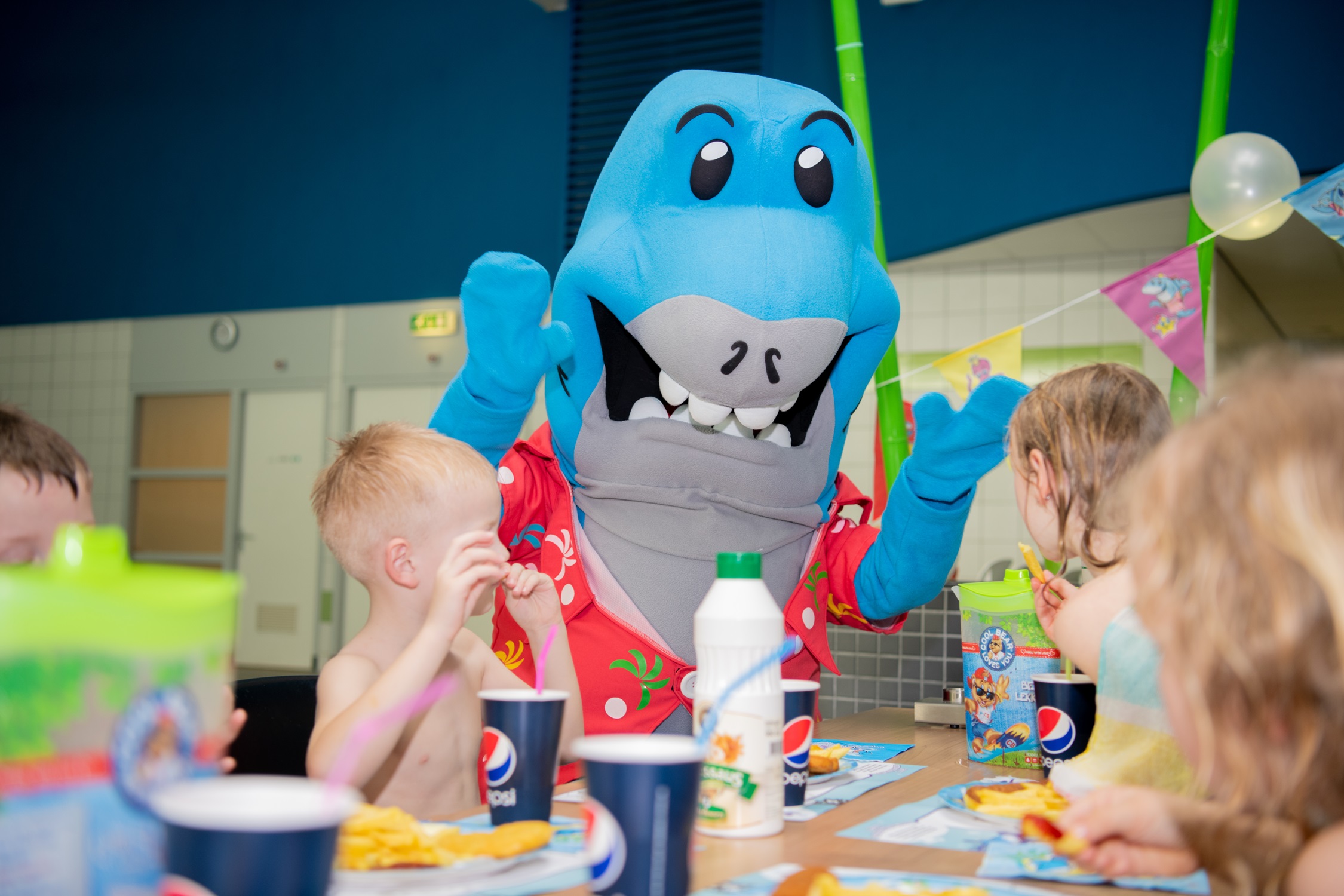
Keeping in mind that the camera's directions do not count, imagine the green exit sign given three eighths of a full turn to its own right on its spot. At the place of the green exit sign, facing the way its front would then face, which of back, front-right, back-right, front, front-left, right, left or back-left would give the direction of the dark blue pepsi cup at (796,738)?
back-left

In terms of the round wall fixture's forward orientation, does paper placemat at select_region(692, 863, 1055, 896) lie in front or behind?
in front

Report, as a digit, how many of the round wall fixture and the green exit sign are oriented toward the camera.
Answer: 2

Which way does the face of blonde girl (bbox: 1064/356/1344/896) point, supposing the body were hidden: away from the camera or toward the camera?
away from the camera

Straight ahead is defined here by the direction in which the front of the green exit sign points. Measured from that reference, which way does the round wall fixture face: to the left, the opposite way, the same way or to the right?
the same way

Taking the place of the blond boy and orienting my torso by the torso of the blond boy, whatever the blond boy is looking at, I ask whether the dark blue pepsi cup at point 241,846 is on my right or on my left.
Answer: on my right

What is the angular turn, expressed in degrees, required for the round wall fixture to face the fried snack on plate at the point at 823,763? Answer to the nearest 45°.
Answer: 0° — it already faces it

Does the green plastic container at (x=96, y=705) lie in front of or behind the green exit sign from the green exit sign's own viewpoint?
in front

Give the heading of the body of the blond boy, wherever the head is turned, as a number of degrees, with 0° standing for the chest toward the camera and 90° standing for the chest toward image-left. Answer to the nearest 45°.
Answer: approximately 315°

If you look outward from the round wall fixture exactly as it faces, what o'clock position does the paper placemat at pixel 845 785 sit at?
The paper placemat is roughly at 12 o'clock from the round wall fixture.

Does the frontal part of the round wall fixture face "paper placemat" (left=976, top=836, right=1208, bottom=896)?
yes

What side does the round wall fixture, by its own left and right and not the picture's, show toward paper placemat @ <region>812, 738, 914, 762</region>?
front

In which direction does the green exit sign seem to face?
toward the camera

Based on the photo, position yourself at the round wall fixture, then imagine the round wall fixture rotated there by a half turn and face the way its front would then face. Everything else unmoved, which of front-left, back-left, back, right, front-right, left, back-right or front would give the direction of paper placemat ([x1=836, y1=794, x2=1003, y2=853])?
back

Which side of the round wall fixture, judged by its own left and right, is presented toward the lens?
front

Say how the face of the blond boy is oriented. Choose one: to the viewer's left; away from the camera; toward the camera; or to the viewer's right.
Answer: to the viewer's right

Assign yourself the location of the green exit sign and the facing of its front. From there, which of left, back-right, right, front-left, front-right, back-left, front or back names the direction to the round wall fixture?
back-right
